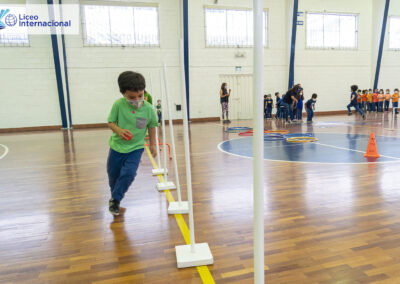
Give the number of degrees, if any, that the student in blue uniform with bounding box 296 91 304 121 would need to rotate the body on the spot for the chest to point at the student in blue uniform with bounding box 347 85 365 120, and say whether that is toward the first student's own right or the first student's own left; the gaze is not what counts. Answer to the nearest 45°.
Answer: approximately 45° to the first student's own left
